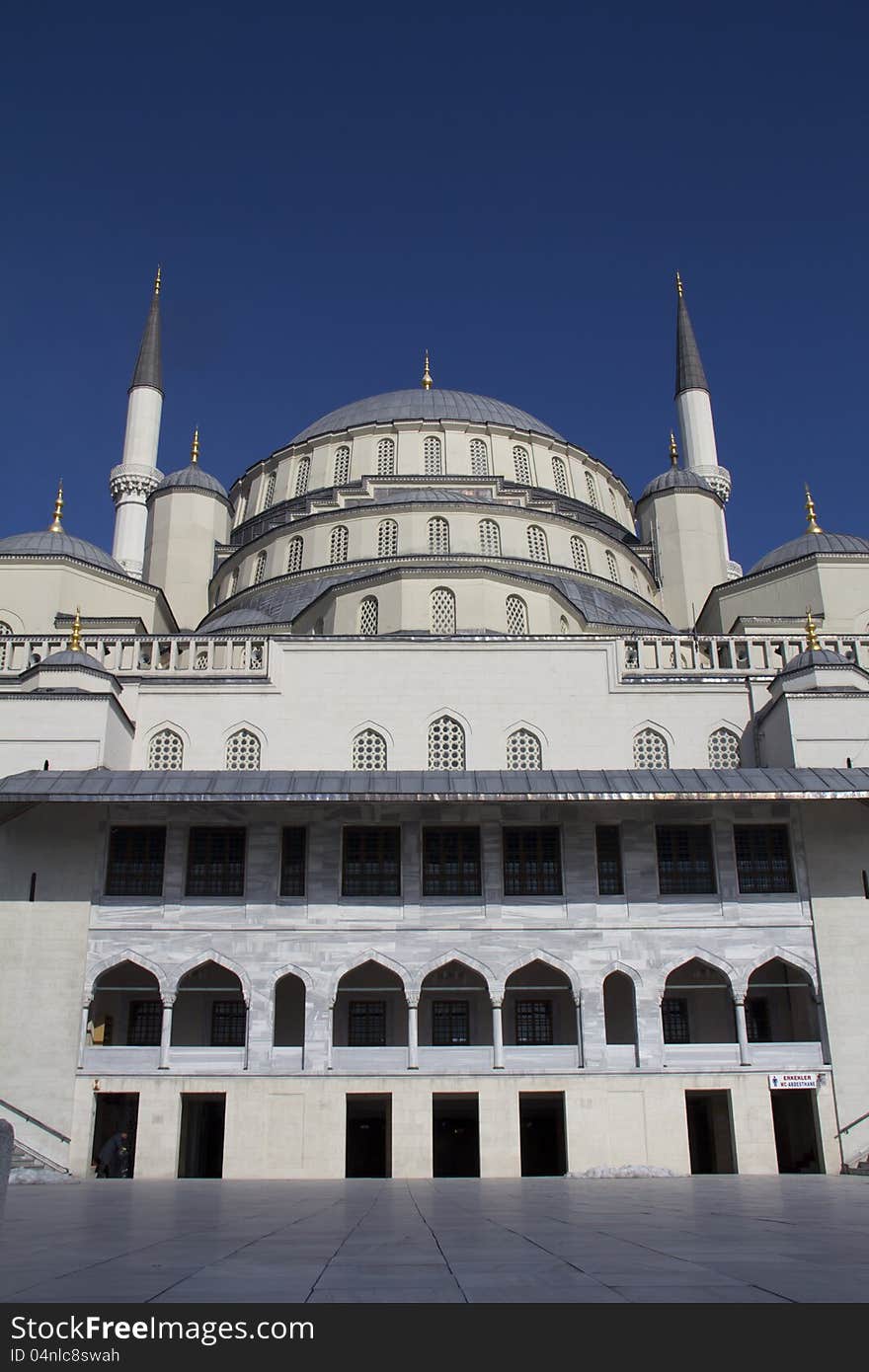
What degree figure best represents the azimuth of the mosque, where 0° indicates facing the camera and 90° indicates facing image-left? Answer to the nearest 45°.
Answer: approximately 0°
